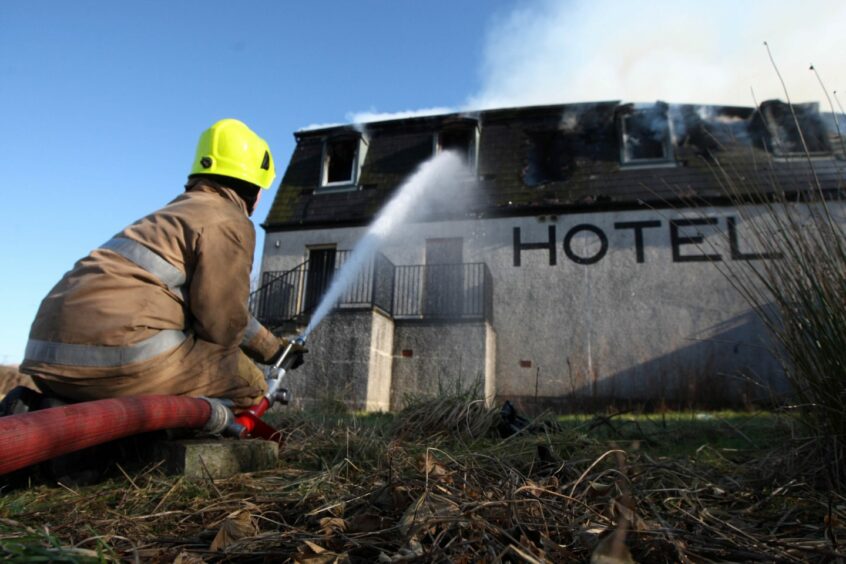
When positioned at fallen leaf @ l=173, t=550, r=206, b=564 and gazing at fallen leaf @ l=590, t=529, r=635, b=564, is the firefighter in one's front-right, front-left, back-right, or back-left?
back-left

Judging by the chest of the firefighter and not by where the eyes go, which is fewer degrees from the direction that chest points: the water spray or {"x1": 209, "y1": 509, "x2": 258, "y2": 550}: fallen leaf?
the water spray

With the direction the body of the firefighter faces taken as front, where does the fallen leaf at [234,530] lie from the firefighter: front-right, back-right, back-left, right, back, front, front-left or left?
back-right

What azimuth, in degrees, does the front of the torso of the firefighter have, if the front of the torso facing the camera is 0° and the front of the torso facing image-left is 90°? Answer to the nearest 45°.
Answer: approximately 225°

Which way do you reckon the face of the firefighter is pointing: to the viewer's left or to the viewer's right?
to the viewer's right

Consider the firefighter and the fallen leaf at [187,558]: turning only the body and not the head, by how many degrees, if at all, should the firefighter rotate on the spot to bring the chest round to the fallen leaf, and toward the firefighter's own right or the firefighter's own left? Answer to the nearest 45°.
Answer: approximately 135° to the firefighter's own right

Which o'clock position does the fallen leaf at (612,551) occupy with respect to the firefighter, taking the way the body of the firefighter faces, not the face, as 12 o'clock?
The fallen leaf is roughly at 4 o'clock from the firefighter.

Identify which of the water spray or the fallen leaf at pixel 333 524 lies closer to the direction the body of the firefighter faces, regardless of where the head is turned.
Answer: the water spray

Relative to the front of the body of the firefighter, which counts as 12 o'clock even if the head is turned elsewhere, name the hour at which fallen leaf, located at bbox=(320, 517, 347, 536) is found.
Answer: The fallen leaf is roughly at 4 o'clock from the firefighter.

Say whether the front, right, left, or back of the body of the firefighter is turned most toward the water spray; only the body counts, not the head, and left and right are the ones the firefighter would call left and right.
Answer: front
